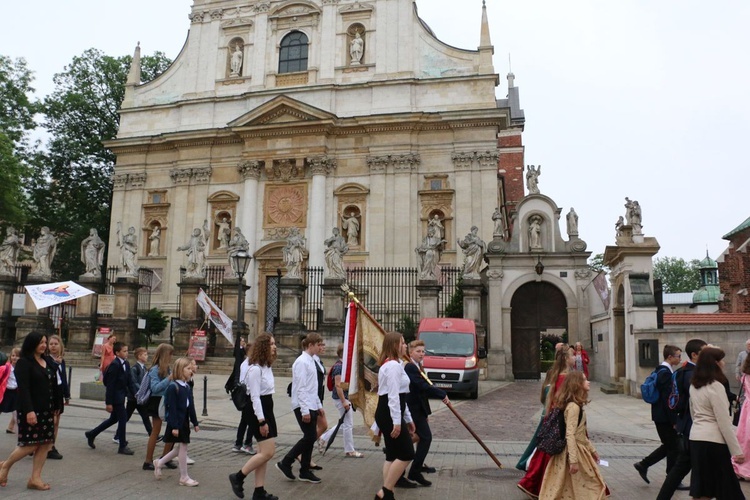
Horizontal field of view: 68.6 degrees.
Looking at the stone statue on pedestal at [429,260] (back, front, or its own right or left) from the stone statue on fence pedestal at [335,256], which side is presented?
right

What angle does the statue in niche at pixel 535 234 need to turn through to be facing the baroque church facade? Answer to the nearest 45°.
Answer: approximately 135° to its right
